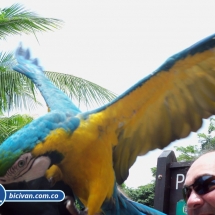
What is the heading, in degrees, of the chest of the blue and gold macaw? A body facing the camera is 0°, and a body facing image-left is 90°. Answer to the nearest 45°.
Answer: approximately 45°

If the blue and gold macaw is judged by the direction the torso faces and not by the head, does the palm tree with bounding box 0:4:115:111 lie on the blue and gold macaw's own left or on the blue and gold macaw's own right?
on the blue and gold macaw's own right
